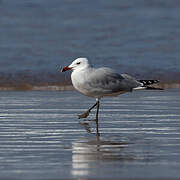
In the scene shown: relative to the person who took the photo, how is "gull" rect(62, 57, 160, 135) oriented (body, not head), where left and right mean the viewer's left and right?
facing to the left of the viewer
